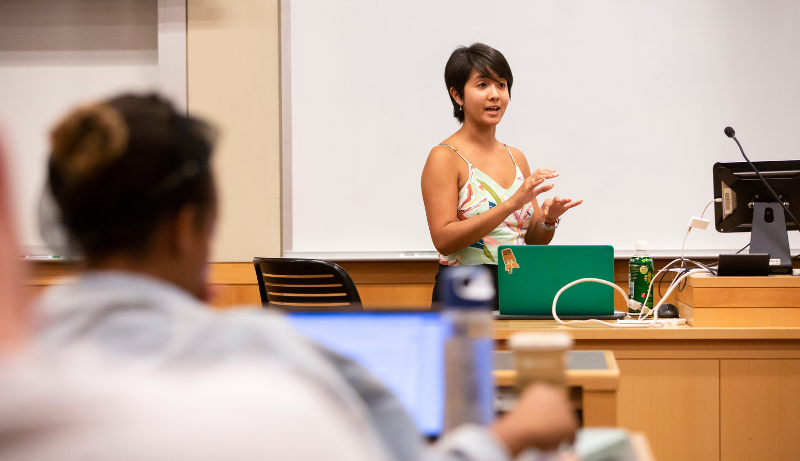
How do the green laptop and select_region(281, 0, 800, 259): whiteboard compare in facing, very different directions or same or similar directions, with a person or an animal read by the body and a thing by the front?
very different directions

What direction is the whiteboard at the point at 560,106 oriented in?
toward the camera

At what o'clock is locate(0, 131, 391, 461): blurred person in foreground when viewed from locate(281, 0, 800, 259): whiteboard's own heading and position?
The blurred person in foreground is roughly at 12 o'clock from the whiteboard.

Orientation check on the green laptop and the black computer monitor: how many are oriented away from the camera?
2

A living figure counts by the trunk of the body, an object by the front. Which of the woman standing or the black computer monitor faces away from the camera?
the black computer monitor

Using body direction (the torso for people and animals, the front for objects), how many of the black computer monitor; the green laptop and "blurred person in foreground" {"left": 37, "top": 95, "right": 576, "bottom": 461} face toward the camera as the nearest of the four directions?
0

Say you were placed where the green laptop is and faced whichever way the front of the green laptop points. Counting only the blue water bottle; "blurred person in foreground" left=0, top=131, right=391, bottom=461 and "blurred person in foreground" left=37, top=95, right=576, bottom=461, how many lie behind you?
3

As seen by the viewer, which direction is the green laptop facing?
away from the camera

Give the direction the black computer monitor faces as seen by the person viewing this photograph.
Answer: facing away from the viewer

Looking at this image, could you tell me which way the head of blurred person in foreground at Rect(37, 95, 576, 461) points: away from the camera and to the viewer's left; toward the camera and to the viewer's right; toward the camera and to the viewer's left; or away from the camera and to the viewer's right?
away from the camera and to the viewer's right

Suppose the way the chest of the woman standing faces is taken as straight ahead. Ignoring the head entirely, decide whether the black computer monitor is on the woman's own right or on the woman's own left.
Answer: on the woman's own left

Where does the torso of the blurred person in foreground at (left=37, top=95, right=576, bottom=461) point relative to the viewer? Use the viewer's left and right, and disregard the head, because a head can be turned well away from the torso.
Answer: facing away from the viewer and to the right of the viewer

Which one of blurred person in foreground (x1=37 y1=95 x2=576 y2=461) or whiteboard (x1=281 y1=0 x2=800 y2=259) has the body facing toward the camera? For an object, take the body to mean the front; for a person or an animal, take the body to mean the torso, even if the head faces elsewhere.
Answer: the whiteboard

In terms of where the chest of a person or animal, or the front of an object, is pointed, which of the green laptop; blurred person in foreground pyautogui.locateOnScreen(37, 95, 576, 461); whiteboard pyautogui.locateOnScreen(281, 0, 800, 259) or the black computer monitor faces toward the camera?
the whiteboard

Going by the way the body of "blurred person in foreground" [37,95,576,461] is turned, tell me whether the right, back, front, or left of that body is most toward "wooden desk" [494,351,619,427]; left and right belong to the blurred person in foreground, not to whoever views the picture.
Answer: front
